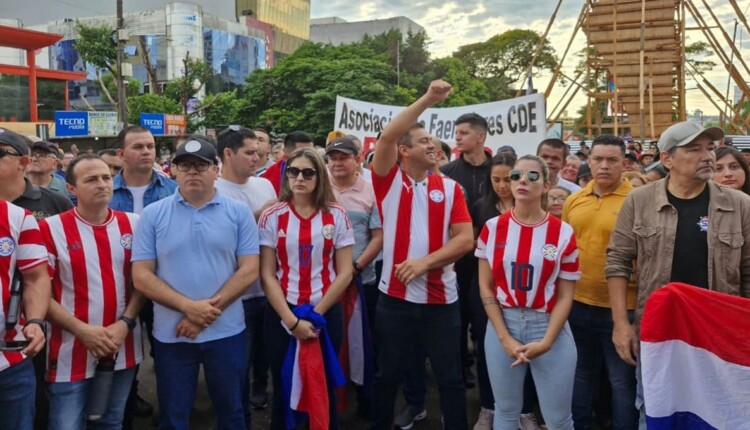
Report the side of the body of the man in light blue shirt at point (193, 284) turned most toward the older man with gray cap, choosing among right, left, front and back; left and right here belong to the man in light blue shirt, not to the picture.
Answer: left

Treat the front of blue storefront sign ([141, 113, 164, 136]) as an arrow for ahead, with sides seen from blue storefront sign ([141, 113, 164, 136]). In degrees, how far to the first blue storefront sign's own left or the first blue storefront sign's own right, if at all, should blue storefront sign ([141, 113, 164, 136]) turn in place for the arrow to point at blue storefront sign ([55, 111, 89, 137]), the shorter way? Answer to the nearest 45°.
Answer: approximately 90° to the first blue storefront sign's own right

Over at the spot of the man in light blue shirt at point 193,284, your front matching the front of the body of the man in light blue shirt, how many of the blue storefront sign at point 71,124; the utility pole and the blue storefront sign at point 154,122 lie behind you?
3

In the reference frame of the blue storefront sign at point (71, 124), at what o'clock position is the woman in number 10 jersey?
The woman in number 10 jersey is roughly at 12 o'clock from the blue storefront sign.

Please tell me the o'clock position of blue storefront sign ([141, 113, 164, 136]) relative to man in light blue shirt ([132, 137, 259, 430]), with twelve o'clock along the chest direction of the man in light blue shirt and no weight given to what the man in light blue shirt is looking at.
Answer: The blue storefront sign is roughly at 6 o'clock from the man in light blue shirt.

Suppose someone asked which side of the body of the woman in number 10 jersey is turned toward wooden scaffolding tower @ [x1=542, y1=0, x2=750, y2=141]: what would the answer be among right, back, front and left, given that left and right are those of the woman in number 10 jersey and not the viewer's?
back

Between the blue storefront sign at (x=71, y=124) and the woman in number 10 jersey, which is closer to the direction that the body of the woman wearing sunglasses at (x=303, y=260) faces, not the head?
the woman in number 10 jersey

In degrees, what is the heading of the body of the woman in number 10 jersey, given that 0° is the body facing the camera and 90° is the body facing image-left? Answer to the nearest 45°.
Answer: approximately 0°

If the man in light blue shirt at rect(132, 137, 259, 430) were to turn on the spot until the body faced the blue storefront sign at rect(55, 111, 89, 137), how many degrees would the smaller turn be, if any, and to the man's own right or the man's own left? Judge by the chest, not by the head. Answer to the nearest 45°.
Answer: approximately 180°
